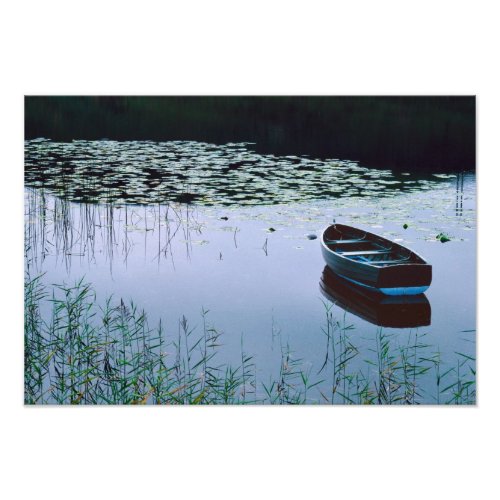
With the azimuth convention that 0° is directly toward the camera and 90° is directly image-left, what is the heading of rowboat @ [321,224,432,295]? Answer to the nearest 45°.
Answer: approximately 135°
